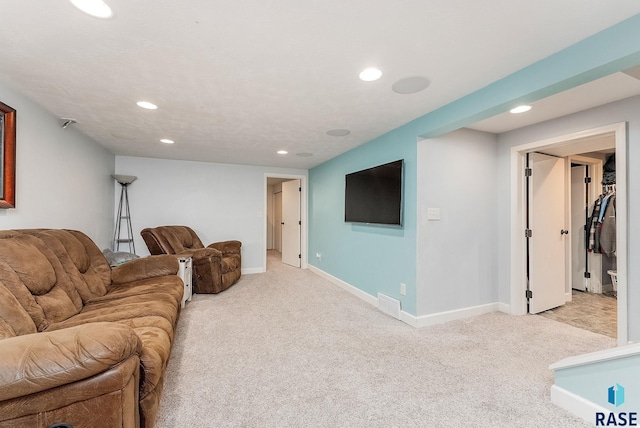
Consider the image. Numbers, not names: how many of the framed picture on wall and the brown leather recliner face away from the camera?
0

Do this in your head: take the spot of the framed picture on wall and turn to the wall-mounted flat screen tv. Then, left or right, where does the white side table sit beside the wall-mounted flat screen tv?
left

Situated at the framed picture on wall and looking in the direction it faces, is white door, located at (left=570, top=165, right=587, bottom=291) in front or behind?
in front

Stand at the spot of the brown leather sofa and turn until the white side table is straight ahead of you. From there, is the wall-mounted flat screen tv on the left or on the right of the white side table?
right

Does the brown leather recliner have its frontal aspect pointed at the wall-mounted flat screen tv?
yes

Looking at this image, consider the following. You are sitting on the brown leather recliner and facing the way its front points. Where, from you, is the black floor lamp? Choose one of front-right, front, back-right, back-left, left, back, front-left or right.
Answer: back

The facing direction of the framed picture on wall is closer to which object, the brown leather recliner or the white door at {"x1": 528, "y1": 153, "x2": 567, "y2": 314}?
the white door

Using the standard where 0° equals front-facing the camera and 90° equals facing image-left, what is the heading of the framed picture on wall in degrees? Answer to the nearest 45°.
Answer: approximately 315°

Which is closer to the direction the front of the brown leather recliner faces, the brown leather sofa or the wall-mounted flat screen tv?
the wall-mounted flat screen tv
